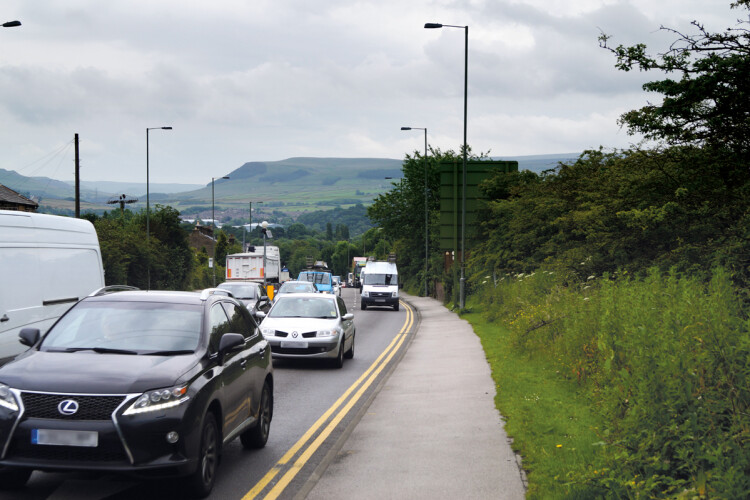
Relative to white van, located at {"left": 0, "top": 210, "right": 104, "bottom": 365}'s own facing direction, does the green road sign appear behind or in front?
behind

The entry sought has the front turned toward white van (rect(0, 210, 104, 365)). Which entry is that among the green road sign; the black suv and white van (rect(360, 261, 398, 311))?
white van (rect(360, 261, 398, 311))

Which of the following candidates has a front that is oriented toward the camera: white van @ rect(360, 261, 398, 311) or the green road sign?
the white van

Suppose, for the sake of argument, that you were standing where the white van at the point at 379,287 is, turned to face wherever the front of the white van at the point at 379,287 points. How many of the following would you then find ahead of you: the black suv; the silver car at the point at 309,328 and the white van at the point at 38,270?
3

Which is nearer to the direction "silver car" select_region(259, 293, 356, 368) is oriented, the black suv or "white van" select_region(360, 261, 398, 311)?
the black suv

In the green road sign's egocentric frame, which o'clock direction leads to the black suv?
The black suv is roughly at 6 o'clock from the green road sign.

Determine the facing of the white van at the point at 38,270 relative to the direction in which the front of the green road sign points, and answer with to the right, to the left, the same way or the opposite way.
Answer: the opposite way

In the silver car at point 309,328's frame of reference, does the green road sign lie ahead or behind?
behind

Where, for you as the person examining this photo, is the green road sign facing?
facing away from the viewer

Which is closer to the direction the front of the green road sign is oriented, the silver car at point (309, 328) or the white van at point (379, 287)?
the white van

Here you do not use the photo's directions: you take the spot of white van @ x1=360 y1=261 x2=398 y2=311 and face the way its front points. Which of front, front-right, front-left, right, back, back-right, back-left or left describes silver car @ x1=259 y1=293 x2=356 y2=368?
front

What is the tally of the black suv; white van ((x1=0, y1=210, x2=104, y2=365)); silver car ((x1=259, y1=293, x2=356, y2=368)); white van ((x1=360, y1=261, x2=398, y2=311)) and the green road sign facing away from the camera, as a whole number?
1

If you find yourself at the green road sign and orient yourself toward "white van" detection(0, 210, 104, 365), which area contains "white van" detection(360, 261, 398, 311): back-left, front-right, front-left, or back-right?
back-right

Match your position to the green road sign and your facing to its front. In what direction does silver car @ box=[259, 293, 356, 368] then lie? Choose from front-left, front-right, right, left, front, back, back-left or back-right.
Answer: back

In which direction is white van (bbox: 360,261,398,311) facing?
toward the camera

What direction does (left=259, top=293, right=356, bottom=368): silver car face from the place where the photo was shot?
facing the viewer and to the left of the viewer
